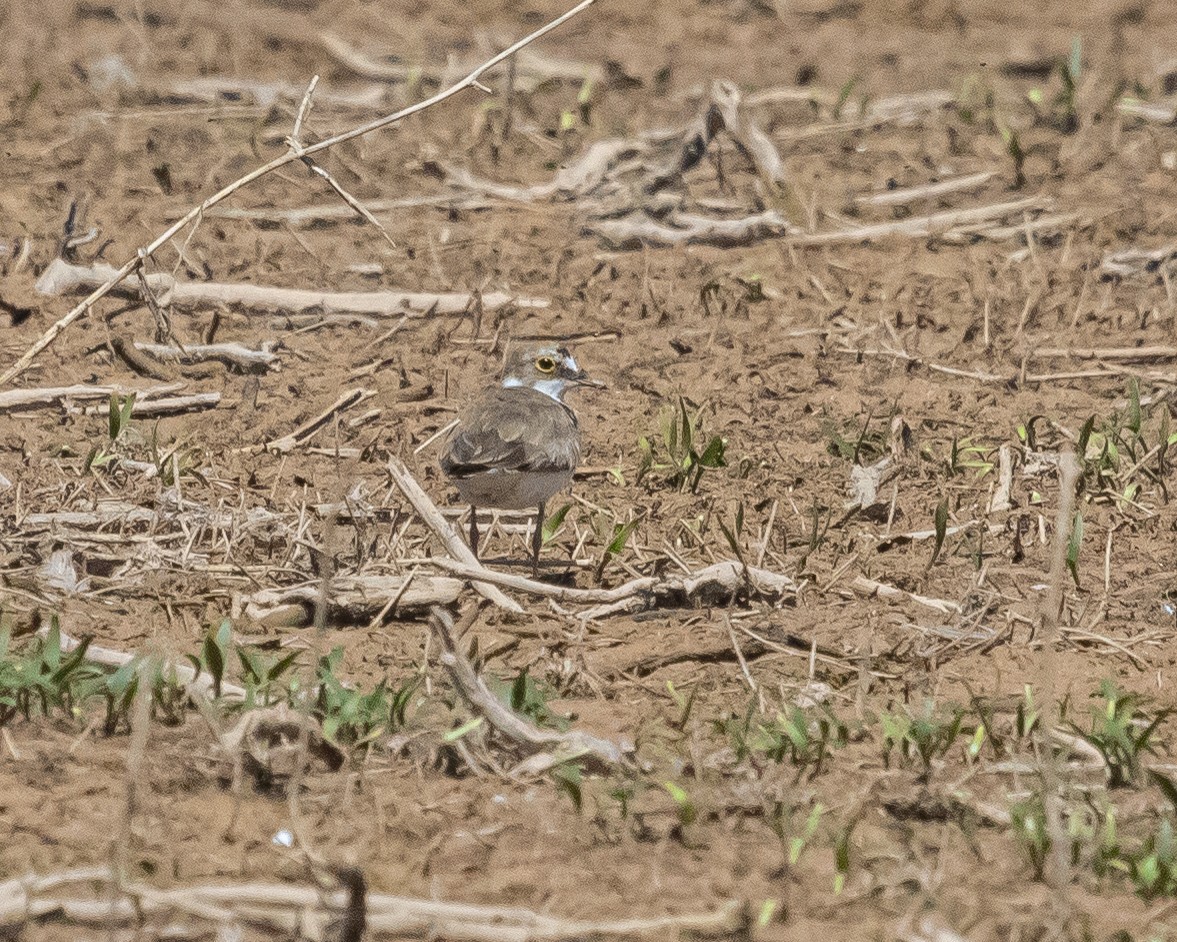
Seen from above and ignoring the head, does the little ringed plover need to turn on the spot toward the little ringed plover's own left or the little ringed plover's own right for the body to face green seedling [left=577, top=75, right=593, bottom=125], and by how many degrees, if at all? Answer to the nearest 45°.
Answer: approximately 45° to the little ringed plover's own left

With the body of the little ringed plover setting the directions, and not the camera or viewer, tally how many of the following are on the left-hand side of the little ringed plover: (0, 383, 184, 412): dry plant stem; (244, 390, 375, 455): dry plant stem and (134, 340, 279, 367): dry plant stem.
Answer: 3

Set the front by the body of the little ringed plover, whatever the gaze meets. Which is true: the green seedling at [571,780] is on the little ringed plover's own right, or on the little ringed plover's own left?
on the little ringed plover's own right

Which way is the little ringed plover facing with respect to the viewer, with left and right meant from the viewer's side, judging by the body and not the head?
facing away from the viewer and to the right of the viewer

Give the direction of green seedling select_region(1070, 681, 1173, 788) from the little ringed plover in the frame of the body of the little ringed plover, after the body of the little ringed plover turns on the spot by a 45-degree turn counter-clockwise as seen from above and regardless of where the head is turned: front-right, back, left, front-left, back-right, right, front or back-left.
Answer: back-right

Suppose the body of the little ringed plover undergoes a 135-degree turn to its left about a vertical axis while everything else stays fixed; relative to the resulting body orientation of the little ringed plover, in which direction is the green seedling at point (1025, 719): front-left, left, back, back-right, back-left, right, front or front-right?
back-left

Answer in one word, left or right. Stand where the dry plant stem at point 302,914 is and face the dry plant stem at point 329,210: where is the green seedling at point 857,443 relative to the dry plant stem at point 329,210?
right

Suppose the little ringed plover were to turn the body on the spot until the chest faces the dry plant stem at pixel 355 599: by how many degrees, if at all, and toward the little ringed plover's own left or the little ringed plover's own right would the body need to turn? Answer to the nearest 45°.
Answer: approximately 180°

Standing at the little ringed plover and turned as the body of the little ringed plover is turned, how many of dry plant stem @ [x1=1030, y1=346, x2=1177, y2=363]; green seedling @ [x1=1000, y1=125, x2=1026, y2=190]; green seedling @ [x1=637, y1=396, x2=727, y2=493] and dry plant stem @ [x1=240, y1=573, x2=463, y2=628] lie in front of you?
3

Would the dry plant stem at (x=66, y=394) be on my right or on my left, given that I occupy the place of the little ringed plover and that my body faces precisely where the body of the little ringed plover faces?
on my left

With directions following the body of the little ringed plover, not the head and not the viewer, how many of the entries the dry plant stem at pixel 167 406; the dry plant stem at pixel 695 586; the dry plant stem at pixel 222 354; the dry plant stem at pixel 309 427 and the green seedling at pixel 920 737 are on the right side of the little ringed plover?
2

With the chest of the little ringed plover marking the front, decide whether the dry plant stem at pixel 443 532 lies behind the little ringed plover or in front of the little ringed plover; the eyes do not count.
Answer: behind

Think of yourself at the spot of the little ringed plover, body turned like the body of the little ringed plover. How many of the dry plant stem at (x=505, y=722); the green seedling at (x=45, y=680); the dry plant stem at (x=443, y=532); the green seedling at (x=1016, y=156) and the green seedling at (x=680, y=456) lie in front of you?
2

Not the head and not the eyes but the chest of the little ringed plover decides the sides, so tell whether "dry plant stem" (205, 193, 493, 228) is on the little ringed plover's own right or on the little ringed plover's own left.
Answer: on the little ringed plover's own left

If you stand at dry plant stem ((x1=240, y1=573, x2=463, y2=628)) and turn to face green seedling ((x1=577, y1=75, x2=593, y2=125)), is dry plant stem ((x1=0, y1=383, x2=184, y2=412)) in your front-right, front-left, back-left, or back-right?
front-left

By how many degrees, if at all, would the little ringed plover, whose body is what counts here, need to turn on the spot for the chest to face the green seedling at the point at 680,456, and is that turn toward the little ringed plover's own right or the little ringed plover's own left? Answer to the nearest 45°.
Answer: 0° — it already faces it

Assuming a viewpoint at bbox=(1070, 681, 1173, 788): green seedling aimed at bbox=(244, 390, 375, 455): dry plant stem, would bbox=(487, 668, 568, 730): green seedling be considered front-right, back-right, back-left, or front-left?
front-left

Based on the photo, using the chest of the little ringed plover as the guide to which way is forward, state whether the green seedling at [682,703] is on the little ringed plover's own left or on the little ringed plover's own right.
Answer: on the little ringed plover's own right

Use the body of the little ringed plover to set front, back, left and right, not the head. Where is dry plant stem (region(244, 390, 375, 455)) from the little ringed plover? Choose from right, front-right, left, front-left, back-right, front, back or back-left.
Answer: left

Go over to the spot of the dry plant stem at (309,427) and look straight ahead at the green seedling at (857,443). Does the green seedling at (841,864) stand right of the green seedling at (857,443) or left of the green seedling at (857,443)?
right
